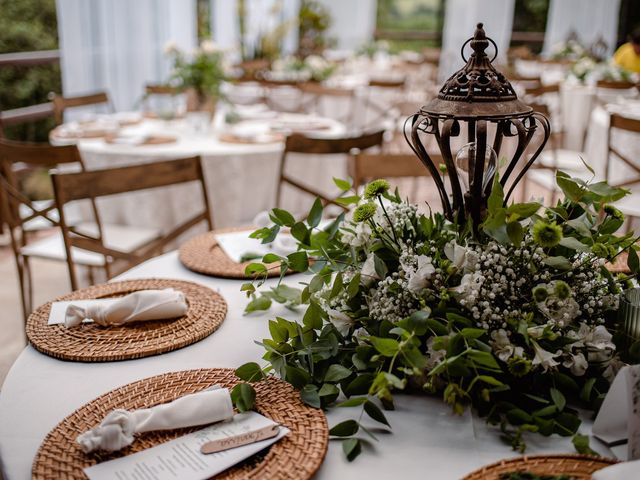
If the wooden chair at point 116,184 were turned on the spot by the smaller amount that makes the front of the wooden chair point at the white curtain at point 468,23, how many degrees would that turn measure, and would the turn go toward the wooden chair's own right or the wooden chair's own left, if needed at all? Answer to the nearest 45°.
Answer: approximately 90° to the wooden chair's own left

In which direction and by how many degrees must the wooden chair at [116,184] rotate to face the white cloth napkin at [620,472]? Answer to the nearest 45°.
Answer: approximately 45° to its right

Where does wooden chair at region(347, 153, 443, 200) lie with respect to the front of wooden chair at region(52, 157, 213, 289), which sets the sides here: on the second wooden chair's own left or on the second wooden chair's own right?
on the second wooden chair's own left

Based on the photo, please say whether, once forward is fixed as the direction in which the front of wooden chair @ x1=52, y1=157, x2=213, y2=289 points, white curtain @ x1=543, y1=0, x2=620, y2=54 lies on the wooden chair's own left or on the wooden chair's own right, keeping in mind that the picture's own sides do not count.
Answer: on the wooden chair's own left

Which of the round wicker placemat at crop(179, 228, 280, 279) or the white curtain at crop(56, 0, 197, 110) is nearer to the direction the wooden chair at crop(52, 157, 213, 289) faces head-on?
the round wicker placemat
